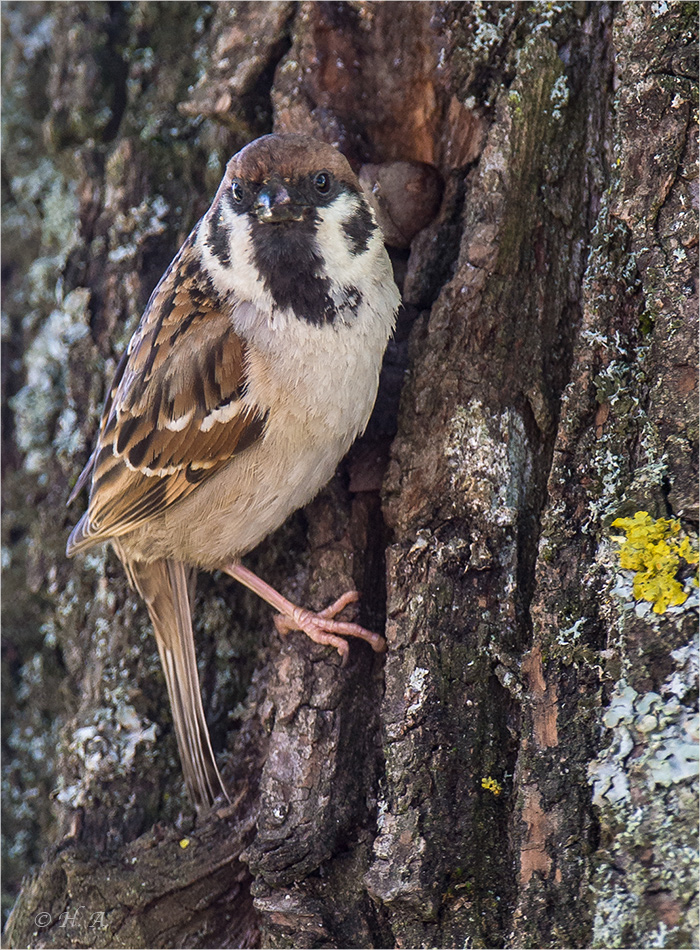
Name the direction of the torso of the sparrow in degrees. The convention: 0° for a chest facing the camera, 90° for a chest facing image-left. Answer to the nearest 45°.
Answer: approximately 315°
